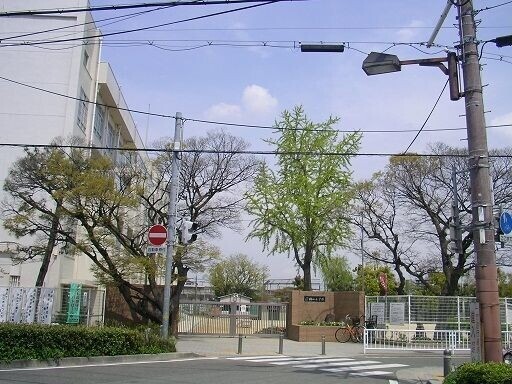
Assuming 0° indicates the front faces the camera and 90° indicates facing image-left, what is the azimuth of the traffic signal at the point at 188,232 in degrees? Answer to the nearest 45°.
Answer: approximately 270°

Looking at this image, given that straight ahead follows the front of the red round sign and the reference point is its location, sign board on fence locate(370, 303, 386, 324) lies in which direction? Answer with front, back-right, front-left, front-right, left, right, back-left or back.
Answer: back-left

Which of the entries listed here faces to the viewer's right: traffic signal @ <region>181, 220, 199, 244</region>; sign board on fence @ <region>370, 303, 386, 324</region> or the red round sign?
the traffic signal

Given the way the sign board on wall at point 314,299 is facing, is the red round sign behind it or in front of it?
in front

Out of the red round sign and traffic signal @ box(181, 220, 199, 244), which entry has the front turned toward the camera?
the red round sign

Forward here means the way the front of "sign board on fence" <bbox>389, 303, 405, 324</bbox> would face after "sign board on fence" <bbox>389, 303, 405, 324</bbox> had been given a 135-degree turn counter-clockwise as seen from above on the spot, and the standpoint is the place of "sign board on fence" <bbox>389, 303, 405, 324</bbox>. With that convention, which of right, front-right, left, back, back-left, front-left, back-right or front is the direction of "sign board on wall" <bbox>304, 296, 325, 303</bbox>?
left

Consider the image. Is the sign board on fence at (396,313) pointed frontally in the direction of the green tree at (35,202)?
no

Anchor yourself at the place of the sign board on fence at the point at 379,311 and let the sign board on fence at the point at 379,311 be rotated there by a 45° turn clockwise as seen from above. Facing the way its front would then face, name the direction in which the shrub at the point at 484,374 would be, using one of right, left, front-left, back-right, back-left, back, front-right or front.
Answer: front-left

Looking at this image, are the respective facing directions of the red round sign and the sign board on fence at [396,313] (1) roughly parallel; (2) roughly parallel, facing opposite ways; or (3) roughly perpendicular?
roughly parallel

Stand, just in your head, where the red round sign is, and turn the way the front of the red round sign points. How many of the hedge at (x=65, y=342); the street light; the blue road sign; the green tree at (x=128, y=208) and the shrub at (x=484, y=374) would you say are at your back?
1

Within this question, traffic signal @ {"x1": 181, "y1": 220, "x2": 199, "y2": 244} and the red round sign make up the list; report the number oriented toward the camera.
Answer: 1

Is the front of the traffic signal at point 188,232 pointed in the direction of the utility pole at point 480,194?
no

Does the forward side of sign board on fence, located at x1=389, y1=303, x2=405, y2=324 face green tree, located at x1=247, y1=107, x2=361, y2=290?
no

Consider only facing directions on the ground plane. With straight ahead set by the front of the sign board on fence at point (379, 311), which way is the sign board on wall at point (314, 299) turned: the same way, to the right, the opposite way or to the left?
the same way

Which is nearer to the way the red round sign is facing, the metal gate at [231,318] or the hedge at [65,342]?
the hedge

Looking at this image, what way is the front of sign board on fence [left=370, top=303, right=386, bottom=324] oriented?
toward the camera

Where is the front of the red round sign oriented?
toward the camera

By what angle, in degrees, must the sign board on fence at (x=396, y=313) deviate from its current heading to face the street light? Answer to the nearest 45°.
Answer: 0° — it already faces it

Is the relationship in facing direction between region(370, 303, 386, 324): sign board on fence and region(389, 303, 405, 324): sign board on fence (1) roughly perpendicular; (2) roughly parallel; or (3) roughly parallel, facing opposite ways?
roughly parallel
